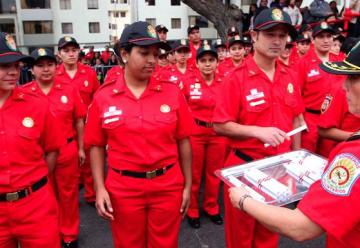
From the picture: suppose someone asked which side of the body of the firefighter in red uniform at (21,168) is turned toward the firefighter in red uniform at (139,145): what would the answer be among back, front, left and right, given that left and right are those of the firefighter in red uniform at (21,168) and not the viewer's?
left

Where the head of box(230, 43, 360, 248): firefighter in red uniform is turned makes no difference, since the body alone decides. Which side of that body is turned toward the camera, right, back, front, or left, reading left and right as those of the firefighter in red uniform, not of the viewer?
left

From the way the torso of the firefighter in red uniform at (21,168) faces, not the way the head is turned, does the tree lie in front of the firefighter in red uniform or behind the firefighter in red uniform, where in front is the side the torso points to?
behind

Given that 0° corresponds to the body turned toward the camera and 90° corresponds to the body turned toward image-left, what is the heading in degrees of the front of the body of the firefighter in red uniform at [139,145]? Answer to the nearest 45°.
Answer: approximately 0°

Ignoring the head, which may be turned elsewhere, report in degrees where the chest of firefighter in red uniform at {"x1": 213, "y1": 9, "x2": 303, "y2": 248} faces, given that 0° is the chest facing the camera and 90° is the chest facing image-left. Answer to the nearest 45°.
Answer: approximately 315°

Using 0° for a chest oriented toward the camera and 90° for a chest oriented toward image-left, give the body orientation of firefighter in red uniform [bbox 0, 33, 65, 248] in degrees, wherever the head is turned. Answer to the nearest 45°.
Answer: approximately 0°

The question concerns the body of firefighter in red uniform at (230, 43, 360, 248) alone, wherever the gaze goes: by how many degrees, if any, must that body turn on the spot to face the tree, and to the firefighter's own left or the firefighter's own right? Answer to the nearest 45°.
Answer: approximately 90° to the firefighter's own right

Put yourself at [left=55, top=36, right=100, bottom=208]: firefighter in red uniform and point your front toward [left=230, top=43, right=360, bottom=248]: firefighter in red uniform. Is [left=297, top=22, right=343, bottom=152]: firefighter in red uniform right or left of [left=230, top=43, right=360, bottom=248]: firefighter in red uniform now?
left
